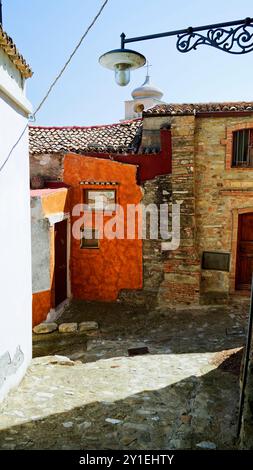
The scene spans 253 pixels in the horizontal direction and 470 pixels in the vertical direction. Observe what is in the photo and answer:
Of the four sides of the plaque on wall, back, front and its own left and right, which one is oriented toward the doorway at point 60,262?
right

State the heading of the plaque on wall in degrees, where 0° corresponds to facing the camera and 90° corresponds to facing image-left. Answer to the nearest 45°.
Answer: approximately 0°

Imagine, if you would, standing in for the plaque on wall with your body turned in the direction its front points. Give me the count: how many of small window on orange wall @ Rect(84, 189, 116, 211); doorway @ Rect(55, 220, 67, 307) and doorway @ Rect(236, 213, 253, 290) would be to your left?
1

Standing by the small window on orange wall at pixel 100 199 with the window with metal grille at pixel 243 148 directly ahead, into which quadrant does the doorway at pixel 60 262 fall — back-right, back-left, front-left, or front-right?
back-right

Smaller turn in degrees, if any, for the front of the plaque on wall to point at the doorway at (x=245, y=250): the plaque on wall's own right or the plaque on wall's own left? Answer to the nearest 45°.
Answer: approximately 90° to the plaque on wall's own left

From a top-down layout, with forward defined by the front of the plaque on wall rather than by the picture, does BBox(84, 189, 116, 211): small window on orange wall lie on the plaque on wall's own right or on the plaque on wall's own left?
on the plaque on wall's own right
